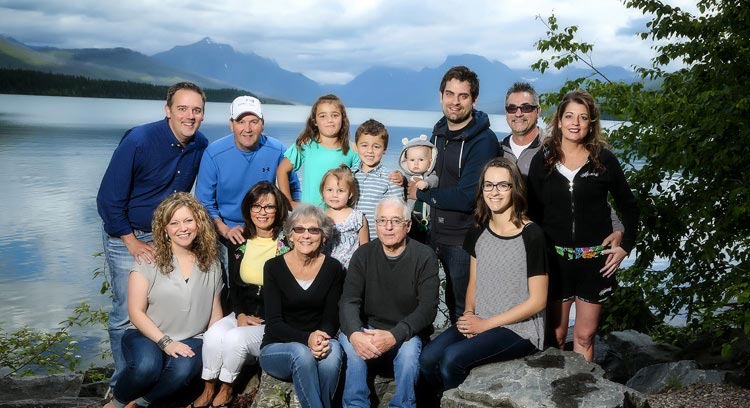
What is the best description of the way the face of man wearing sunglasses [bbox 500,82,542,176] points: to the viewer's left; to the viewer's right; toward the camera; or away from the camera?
toward the camera

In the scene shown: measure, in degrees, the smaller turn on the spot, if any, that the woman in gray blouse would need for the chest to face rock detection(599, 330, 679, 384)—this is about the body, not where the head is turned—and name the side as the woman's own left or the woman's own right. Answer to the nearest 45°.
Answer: approximately 90° to the woman's own left

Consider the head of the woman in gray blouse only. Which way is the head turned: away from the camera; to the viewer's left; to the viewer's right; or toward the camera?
toward the camera

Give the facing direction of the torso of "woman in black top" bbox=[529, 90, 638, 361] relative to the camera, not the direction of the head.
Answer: toward the camera

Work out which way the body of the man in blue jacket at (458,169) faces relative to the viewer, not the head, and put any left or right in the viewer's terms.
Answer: facing the viewer and to the left of the viewer

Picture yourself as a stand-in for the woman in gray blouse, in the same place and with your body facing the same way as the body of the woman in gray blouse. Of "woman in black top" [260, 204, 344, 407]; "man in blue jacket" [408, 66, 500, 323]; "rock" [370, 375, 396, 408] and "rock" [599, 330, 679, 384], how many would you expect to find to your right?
0

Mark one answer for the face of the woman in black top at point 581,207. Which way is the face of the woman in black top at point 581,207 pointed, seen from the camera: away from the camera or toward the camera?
toward the camera

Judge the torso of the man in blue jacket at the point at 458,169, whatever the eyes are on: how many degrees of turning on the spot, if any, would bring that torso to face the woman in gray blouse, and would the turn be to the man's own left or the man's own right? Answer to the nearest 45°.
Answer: approximately 45° to the man's own right

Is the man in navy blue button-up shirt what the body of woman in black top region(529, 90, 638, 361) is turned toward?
no

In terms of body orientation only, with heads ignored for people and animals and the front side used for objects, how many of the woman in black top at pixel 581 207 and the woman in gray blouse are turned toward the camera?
2

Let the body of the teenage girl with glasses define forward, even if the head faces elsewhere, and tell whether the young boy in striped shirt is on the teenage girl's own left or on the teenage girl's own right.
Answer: on the teenage girl's own right

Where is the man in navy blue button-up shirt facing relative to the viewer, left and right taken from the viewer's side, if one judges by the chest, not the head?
facing the viewer and to the right of the viewer
